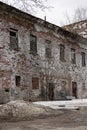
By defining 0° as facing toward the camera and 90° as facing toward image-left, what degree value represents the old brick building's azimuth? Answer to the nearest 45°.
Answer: approximately 315°
